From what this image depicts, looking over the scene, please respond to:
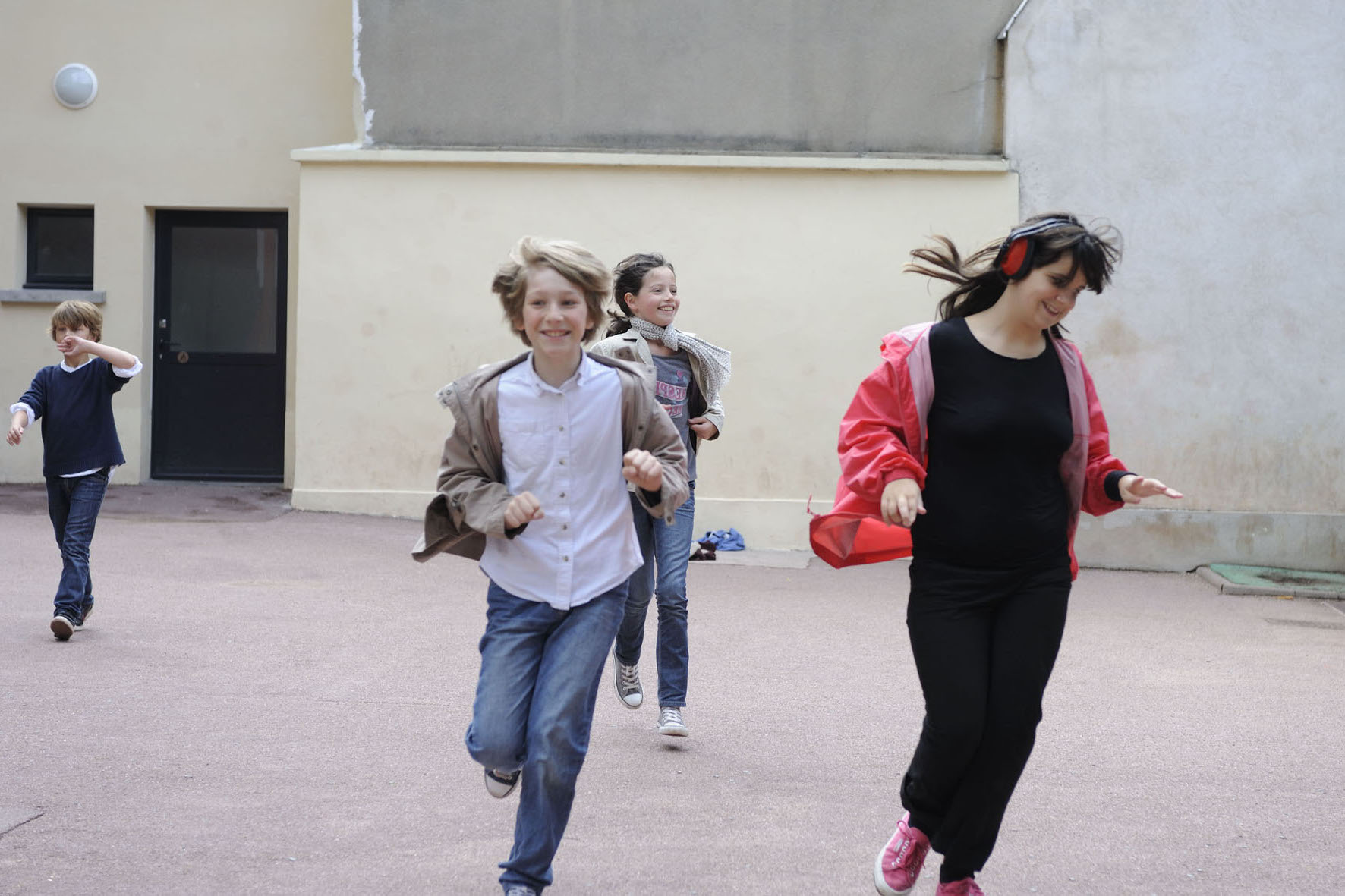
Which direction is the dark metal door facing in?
toward the camera

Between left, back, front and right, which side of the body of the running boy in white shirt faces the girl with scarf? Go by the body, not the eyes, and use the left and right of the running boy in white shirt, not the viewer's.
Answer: back

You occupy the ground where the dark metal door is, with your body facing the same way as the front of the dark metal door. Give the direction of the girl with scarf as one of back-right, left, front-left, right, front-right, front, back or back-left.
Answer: front

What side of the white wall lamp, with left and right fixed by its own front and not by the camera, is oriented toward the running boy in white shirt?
front

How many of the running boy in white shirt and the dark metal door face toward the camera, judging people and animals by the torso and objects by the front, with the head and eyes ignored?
2

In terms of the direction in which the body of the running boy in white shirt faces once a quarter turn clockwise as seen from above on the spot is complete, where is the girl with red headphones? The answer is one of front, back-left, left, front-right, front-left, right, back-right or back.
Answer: back

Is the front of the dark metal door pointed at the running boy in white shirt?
yes

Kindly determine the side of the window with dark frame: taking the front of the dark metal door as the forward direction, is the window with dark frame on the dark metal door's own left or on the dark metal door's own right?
on the dark metal door's own right

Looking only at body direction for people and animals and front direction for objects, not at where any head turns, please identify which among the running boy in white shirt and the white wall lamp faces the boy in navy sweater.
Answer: the white wall lamp

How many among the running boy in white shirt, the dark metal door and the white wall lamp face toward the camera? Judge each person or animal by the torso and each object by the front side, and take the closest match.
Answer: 3

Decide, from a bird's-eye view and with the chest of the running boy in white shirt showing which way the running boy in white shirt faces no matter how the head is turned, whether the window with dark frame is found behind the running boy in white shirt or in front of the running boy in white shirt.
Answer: behind

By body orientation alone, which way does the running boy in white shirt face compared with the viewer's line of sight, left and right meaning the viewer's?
facing the viewer

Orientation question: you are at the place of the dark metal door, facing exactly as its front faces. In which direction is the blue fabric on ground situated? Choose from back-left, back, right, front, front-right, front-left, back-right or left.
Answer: front-left

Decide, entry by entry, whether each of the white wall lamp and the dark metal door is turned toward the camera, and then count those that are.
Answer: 2

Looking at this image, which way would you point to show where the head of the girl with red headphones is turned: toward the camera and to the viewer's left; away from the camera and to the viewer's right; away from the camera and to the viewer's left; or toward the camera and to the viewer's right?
toward the camera and to the viewer's right
